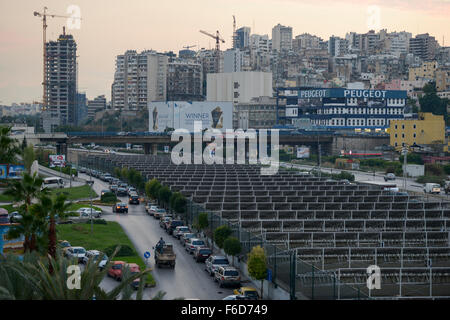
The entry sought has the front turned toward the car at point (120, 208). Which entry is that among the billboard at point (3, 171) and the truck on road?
the truck on road

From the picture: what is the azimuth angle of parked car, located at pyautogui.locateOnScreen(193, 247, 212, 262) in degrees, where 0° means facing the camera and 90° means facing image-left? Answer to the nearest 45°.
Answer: approximately 135°

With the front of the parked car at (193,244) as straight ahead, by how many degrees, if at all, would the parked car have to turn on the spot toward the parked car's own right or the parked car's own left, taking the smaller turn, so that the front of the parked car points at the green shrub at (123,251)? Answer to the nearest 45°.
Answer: approximately 45° to the parked car's own left

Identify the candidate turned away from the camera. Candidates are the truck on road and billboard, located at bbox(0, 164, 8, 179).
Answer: the truck on road

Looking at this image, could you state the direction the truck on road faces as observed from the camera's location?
facing away from the viewer

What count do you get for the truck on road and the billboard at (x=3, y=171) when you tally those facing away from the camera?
1

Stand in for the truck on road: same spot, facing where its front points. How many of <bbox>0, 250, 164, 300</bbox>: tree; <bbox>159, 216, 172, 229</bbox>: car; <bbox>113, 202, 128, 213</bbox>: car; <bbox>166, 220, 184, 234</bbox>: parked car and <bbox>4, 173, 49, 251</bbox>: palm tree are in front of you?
3

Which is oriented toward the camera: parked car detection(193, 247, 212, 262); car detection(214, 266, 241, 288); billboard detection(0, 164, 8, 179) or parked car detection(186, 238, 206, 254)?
the billboard

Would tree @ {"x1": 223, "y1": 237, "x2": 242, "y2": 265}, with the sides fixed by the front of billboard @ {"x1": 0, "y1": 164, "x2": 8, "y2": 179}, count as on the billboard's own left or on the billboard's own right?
on the billboard's own left

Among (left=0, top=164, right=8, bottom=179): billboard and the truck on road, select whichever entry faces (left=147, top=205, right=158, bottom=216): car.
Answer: the truck on road

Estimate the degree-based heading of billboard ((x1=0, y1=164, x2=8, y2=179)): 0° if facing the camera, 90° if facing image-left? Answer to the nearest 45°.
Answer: approximately 0°

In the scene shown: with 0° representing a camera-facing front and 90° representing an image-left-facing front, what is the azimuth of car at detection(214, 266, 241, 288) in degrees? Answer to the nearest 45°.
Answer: approximately 135°
